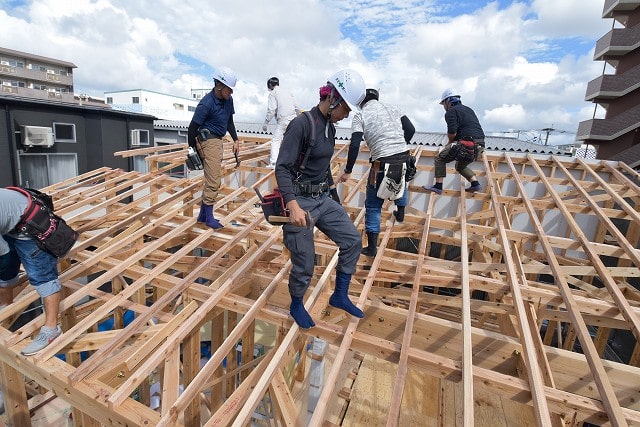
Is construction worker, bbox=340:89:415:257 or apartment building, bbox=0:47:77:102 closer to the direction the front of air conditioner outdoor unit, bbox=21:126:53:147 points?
the construction worker

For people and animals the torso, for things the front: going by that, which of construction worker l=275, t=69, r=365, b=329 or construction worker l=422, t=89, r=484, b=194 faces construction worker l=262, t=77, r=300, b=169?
construction worker l=422, t=89, r=484, b=194

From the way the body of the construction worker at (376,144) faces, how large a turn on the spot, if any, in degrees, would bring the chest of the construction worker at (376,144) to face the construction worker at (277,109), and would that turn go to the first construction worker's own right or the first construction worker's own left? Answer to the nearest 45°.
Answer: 0° — they already face them

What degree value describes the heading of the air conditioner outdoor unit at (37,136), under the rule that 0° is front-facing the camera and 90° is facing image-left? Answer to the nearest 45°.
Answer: approximately 315°

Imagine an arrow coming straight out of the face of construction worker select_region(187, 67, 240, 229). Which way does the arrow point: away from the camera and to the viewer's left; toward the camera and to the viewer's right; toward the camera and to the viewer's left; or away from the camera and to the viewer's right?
toward the camera and to the viewer's right

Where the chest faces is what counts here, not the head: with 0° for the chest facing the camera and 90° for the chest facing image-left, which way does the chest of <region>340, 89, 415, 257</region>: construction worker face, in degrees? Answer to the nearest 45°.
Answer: approximately 135°

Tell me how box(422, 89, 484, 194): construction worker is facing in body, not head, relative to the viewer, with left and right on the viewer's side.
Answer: facing to the left of the viewer

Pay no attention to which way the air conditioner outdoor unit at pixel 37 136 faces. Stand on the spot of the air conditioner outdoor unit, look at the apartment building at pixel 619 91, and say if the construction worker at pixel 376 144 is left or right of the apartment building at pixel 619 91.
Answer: right

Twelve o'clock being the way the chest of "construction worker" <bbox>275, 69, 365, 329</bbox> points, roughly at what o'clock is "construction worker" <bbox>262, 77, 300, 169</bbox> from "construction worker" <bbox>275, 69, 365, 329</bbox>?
"construction worker" <bbox>262, 77, 300, 169</bbox> is roughly at 7 o'clock from "construction worker" <bbox>275, 69, 365, 329</bbox>.

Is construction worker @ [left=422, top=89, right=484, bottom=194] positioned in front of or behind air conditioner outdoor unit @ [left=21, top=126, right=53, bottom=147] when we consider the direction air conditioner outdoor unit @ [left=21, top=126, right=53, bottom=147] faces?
in front

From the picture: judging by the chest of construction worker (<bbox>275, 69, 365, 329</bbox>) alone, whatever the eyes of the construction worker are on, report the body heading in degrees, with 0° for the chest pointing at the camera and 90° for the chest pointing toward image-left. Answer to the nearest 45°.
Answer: approximately 315°

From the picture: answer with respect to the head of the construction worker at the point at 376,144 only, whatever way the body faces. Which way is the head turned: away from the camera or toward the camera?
away from the camera
